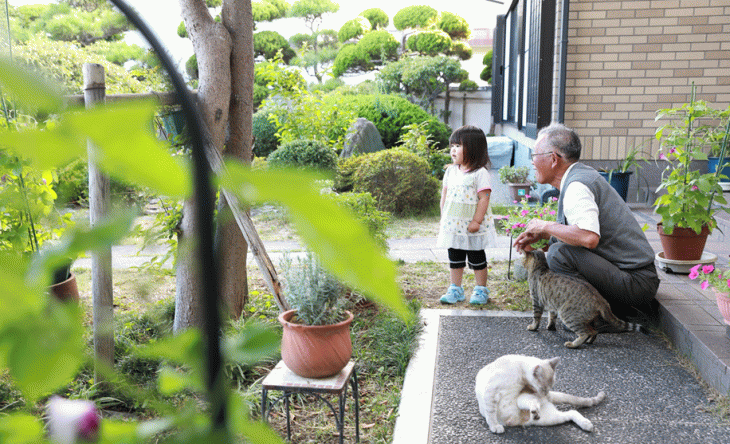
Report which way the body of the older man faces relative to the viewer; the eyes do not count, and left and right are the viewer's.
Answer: facing to the left of the viewer

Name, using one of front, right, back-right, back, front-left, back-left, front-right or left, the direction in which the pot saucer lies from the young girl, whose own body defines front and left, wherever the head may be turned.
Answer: back-left

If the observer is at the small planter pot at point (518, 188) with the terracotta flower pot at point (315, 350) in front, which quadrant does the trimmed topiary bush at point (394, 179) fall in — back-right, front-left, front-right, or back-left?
front-right

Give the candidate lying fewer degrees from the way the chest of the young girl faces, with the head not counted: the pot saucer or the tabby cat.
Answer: the tabby cat

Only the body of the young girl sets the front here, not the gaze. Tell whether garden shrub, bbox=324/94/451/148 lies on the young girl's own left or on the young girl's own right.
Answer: on the young girl's own right

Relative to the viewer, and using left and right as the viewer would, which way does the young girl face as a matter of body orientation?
facing the viewer and to the left of the viewer

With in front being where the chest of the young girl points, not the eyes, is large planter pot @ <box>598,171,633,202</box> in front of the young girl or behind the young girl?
behind

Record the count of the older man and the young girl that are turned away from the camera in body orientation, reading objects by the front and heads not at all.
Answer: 0

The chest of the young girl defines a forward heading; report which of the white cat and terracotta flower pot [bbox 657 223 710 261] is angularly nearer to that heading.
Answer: the white cat

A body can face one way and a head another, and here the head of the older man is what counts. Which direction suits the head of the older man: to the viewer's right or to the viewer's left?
to the viewer's left

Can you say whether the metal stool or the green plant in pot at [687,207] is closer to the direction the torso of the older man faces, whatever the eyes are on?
the metal stool

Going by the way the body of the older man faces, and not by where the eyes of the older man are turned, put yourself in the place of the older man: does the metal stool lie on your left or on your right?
on your left

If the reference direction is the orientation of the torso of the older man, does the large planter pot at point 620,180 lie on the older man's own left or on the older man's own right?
on the older man's own right

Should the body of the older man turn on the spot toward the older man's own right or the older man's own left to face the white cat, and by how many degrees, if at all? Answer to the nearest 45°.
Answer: approximately 90° to the older man's own left
